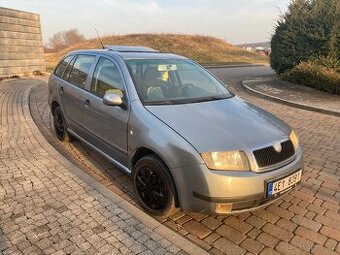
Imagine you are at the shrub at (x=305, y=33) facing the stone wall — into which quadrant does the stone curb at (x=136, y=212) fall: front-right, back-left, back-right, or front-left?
front-left

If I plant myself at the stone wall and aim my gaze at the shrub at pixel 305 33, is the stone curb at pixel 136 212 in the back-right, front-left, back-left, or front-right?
front-right

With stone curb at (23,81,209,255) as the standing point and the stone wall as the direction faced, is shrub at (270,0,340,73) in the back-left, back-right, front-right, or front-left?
front-right

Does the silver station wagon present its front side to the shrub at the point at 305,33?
no

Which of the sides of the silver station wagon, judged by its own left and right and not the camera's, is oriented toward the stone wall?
back
